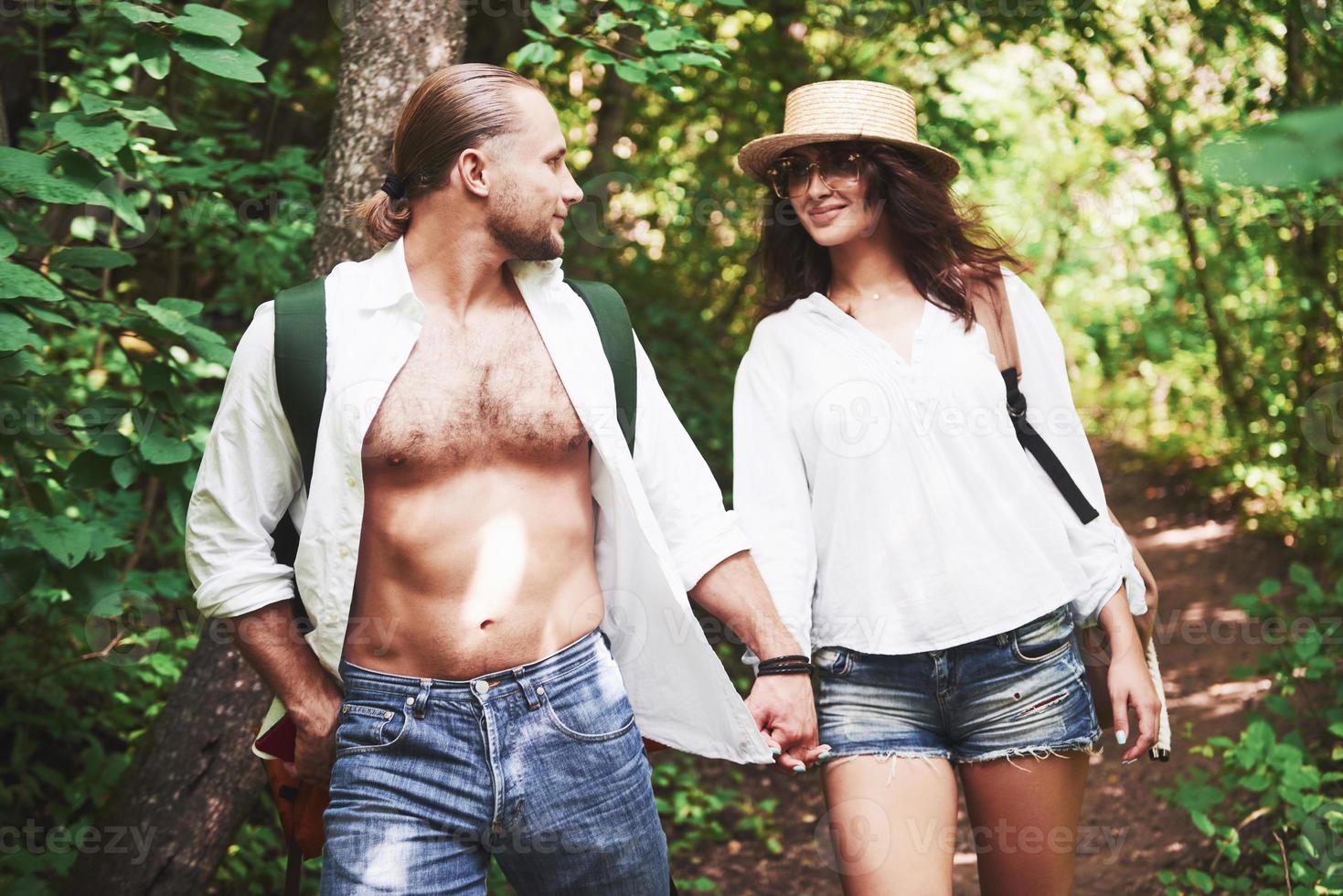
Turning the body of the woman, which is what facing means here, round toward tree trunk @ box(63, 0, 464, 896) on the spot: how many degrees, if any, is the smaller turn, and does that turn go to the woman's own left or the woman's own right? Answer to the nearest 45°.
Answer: approximately 90° to the woman's own right

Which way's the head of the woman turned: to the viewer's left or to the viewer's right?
to the viewer's left

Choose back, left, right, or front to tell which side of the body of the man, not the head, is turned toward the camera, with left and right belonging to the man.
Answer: front

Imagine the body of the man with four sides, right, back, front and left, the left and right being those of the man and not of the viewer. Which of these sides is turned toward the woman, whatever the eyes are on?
left

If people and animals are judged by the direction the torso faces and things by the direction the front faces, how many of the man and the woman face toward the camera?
2

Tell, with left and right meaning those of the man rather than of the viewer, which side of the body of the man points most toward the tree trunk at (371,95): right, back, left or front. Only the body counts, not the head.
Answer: back

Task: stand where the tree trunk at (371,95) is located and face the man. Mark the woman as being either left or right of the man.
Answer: left

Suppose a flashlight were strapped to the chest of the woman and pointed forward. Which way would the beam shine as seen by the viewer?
toward the camera
